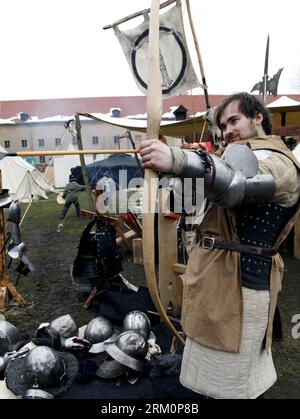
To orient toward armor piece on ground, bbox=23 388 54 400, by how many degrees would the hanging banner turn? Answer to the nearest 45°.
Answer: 0° — it already faces it

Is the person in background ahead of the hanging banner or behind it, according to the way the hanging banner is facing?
behind

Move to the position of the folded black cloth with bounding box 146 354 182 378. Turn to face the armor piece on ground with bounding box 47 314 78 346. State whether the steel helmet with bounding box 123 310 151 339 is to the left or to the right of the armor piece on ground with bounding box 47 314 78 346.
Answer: right

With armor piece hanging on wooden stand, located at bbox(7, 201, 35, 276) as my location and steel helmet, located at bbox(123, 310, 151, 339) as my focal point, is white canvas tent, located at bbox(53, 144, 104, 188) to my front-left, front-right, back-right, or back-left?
back-left

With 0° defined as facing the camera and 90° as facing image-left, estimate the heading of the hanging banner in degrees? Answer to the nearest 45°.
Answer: approximately 0°

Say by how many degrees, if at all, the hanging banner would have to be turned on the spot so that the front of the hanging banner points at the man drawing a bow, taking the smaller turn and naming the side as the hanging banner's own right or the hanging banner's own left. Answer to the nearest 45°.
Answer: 0° — it already faces them
